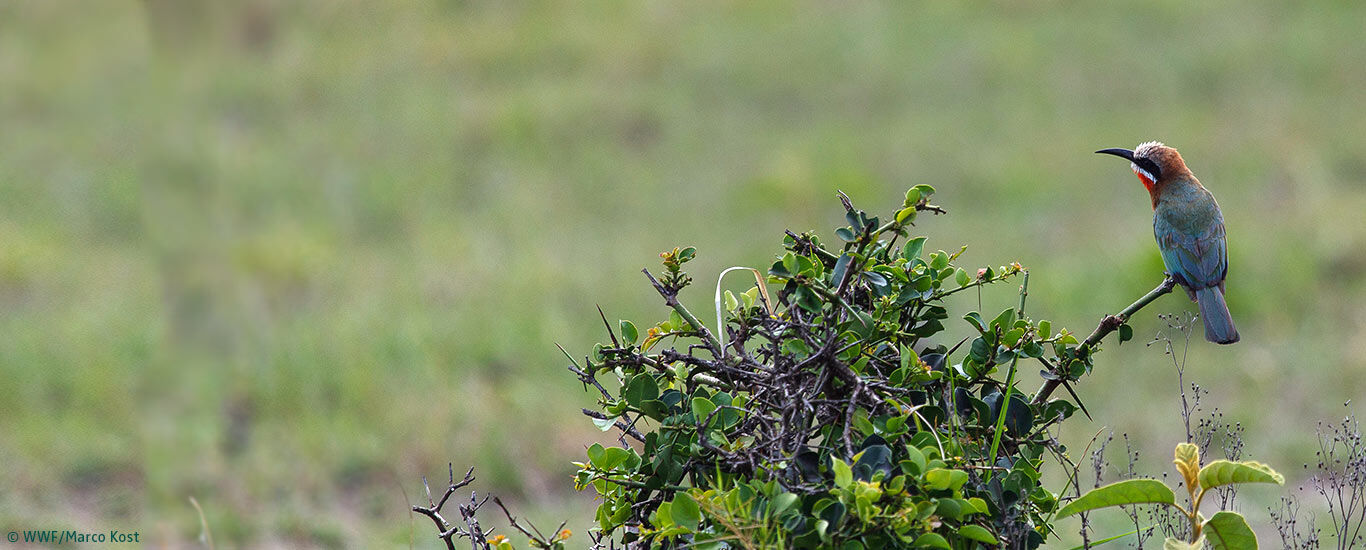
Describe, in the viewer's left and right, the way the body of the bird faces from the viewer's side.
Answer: facing away from the viewer and to the left of the viewer
